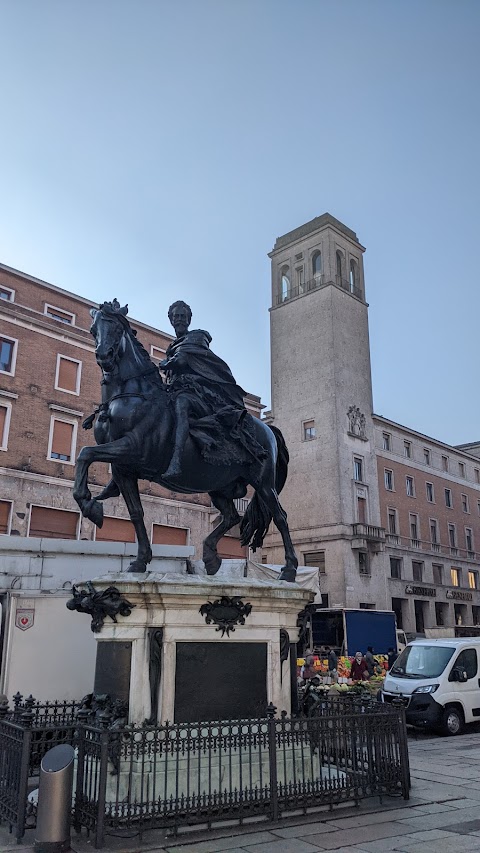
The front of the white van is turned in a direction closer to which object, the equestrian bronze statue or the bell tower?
the equestrian bronze statue

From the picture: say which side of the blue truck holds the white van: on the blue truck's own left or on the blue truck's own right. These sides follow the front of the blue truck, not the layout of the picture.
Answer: on the blue truck's own right

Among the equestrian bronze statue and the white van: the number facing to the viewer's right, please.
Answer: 0

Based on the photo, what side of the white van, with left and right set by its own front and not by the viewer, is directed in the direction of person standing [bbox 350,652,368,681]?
right

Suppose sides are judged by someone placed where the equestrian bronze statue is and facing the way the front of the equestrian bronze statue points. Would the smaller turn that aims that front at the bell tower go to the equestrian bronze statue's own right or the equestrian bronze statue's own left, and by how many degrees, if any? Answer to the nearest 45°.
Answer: approximately 135° to the equestrian bronze statue's own right

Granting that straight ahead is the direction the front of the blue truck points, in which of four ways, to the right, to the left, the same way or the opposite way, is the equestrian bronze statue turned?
the opposite way

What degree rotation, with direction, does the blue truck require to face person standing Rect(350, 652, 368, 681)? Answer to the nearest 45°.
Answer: approximately 135° to its right

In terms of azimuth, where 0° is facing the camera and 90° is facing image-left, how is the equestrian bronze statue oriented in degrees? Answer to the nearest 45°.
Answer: approximately 45°

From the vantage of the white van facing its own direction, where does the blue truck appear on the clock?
The blue truck is roughly at 4 o'clock from the white van.

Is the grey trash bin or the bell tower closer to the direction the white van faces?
the grey trash bin

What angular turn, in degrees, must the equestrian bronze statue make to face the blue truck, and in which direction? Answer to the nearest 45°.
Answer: approximately 135° to its right

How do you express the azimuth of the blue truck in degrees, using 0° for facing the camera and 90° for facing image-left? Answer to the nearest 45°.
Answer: approximately 225°

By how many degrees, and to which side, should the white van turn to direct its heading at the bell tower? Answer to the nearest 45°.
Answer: approximately 135° to its right

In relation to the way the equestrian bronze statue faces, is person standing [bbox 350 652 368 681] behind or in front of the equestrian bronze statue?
behind
